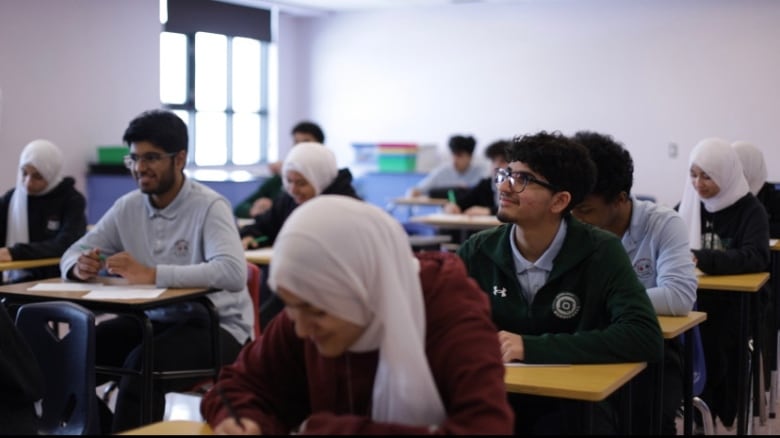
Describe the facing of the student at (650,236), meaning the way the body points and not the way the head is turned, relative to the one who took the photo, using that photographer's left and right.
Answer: facing the viewer and to the left of the viewer

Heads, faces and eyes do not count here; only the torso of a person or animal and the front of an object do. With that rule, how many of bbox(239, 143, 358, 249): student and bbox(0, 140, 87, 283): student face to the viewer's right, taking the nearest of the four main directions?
0

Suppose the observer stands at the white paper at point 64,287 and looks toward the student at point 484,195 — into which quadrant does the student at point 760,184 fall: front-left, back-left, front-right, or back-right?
front-right

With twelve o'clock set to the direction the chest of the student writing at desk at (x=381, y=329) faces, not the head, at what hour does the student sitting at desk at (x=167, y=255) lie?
the student sitting at desk at (x=167, y=255) is roughly at 4 o'clock from the student writing at desk at (x=381, y=329).

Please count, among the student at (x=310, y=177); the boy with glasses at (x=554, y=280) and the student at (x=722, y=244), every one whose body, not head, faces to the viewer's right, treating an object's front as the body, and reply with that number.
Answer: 0

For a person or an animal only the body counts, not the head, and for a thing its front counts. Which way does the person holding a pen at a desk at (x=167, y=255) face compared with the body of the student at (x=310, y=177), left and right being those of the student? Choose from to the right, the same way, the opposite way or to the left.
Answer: the same way

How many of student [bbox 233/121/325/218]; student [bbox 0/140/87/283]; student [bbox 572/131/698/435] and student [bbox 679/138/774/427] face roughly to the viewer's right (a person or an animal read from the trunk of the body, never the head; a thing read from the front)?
0

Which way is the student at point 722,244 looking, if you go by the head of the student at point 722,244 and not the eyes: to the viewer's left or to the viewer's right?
to the viewer's left

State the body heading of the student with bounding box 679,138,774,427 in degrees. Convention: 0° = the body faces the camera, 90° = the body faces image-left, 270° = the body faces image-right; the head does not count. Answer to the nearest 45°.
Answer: approximately 45°

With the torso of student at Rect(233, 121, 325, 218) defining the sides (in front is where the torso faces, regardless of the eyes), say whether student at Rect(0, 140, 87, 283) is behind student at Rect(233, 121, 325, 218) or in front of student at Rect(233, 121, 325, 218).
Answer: in front

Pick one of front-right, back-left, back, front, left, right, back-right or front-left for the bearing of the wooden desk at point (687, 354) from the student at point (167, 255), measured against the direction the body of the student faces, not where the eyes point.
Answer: left

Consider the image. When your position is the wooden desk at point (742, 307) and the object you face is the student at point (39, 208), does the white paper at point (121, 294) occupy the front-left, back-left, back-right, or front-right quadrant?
front-left

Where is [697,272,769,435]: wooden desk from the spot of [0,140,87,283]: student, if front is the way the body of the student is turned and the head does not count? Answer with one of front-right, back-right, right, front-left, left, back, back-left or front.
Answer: left
